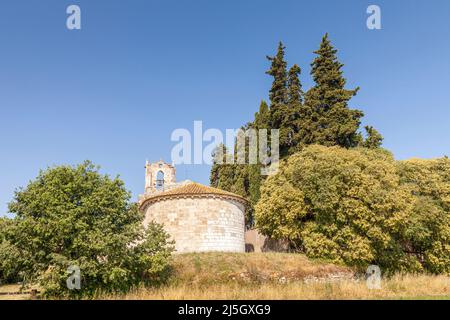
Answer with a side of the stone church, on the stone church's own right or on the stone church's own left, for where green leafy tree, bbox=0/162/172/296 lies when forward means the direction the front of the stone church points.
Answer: on the stone church's own left

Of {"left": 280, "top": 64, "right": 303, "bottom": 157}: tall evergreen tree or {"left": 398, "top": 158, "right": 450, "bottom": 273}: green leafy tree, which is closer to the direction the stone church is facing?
the tall evergreen tree

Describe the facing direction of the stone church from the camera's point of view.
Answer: facing away from the viewer and to the left of the viewer

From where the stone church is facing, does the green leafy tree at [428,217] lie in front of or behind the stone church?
behind

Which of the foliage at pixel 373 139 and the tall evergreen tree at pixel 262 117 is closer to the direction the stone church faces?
the tall evergreen tree

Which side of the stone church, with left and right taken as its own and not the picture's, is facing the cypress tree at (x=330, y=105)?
right

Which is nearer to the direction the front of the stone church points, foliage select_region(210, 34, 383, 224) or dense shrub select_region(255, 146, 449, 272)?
the foliage
